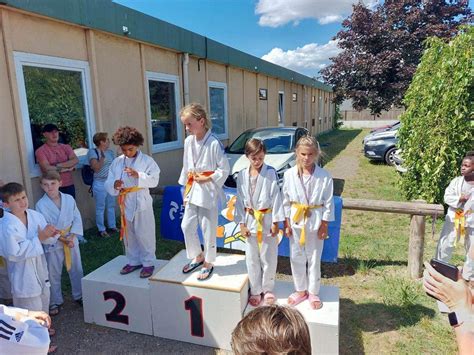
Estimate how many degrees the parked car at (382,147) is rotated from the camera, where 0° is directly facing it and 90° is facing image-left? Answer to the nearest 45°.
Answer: approximately 45°

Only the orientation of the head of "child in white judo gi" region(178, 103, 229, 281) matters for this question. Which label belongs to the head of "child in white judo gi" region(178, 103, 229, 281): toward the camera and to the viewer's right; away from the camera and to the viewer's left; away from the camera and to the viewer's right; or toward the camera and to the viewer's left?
toward the camera and to the viewer's left

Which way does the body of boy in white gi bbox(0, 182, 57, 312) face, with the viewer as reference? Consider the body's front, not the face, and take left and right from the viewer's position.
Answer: facing the viewer and to the right of the viewer

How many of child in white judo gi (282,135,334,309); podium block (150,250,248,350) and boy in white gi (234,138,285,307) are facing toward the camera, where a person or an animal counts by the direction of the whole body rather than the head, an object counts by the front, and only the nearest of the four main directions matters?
3

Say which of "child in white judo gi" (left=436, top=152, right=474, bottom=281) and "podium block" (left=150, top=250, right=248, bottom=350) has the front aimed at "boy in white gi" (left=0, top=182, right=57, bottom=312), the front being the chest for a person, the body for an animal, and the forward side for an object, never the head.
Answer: the child in white judo gi

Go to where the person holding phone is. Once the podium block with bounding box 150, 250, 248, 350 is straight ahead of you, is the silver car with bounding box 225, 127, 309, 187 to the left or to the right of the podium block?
right

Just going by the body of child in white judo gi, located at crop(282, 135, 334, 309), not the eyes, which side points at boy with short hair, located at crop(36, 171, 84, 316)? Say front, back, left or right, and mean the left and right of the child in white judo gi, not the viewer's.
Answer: right

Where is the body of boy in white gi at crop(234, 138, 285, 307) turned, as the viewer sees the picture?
toward the camera

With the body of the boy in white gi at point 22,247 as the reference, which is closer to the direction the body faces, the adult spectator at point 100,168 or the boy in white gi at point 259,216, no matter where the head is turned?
the boy in white gi

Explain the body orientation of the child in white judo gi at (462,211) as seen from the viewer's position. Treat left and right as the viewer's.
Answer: facing the viewer and to the left of the viewer

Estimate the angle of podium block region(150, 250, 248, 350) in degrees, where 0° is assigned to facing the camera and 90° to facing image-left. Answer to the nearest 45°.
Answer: approximately 0°
